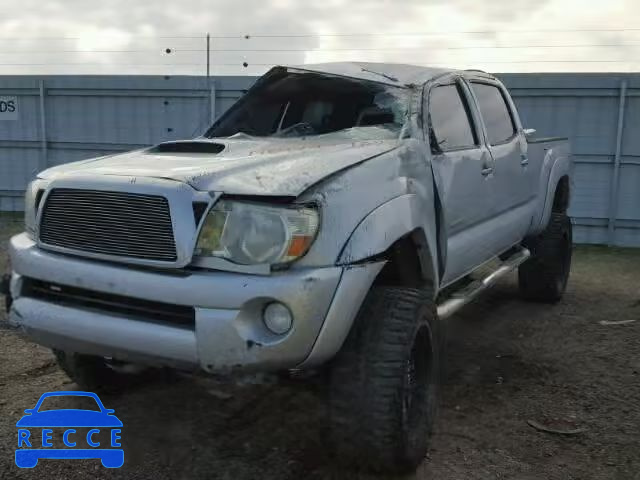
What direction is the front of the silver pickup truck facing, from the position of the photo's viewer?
facing the viewer and to the left of the viewer
